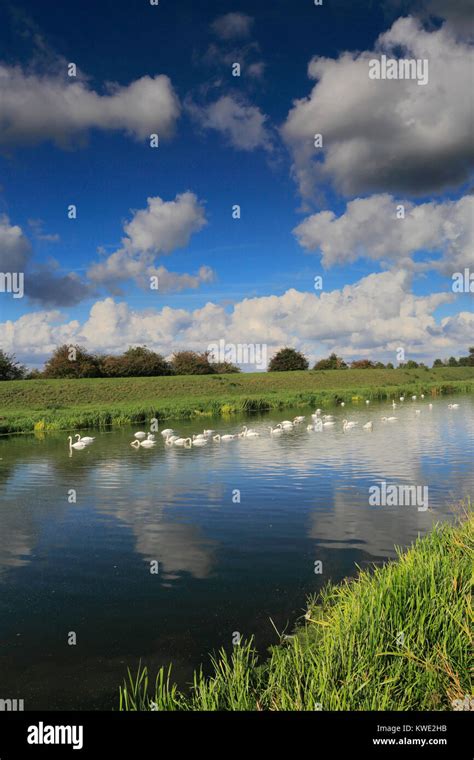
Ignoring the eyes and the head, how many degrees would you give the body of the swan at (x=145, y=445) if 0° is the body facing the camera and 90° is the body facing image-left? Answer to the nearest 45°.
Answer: approximately 90°
